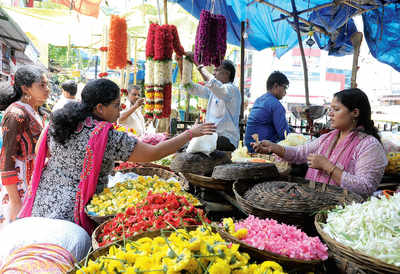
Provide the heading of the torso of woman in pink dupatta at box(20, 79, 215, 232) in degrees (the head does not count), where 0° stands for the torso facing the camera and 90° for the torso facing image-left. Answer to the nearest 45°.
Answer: approximately 225°

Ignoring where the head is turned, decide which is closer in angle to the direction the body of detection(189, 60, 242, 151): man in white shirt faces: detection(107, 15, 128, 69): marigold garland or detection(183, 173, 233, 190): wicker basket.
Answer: the marigold garland

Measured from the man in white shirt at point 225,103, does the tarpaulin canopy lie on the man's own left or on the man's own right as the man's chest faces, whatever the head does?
on the man's own left

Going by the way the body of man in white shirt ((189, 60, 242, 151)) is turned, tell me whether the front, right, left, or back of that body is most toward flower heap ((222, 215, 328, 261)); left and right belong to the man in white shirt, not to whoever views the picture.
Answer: left

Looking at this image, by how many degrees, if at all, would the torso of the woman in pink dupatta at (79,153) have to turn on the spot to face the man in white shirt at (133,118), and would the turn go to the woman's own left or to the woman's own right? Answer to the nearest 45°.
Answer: approximately 45° to the woman's own left

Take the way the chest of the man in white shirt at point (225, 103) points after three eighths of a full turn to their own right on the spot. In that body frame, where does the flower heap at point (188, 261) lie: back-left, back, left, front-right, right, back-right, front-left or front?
back-right

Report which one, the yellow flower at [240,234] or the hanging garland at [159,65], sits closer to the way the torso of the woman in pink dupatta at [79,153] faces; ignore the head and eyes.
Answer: the hanging garland

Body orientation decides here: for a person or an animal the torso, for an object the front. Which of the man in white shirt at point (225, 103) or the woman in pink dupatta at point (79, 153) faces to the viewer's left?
the man in white shirt

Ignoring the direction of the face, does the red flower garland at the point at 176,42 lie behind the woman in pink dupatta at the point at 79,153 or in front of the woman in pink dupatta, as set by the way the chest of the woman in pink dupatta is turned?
in front

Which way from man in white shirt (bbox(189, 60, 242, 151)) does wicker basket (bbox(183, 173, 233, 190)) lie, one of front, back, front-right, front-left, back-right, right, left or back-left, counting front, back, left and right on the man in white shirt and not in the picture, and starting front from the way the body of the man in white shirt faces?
left

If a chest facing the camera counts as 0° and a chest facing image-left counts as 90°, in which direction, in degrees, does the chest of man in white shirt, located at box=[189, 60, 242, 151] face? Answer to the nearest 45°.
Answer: approximately 90°

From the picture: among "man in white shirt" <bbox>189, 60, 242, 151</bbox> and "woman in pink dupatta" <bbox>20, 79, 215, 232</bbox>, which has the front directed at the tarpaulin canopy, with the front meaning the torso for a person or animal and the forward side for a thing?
the woman in pink dupatta

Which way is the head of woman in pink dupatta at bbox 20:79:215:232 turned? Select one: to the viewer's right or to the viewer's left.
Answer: to the viewer's right
